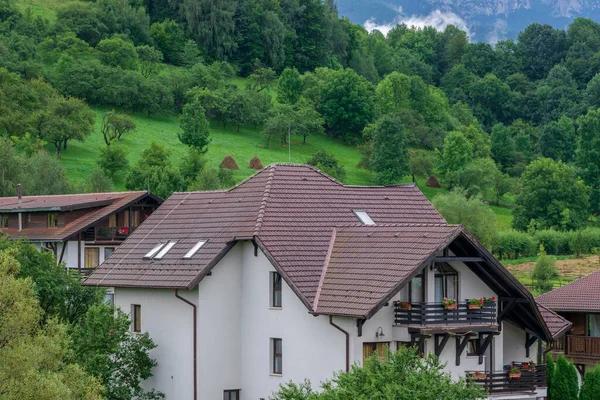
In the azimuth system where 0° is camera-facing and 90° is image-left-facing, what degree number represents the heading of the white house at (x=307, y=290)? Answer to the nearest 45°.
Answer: approximately 315°

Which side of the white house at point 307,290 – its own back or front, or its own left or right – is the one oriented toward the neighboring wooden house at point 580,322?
left

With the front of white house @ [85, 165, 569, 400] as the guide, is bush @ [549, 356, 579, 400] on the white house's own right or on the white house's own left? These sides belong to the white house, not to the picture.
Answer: on the white house's own left

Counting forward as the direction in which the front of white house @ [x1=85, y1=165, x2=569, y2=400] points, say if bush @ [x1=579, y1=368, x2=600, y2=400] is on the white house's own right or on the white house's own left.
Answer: on the white house's own left
